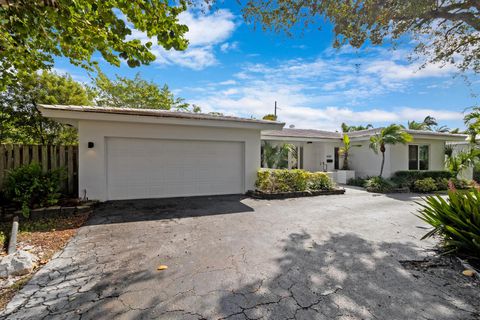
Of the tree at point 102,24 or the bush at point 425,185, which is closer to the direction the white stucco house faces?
the tree

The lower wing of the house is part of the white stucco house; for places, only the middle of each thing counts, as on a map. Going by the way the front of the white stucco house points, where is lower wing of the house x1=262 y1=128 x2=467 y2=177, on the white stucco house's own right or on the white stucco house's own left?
on the white stucco house's own left

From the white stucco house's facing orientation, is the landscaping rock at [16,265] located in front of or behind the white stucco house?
in front

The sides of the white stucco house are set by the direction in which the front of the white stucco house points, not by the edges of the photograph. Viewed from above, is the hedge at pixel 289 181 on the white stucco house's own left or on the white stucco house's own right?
on the white stucco house's own left

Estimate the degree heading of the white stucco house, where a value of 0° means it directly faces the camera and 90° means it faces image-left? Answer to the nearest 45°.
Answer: approximately 0°

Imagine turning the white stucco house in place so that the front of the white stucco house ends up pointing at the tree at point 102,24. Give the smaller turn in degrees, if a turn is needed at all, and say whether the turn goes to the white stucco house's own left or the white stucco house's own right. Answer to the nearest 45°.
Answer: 0° — it already faces it

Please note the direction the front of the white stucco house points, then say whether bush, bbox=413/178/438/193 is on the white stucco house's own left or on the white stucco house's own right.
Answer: on the white stucco house's own left

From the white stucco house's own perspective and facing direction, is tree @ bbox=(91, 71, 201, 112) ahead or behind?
behind

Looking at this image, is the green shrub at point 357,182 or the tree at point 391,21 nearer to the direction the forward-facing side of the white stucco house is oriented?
the tree
